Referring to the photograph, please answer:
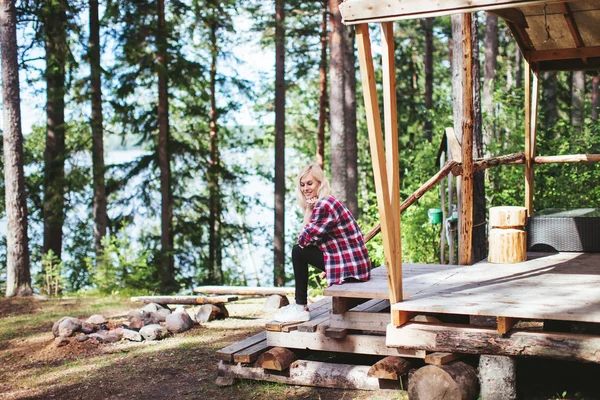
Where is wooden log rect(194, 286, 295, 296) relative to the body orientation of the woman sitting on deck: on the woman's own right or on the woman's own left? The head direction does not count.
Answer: on the woman's own right

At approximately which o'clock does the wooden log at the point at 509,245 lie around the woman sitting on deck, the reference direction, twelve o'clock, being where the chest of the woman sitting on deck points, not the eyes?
The wooden log is roughly at 5 o'clock from the woman sitting on deck.

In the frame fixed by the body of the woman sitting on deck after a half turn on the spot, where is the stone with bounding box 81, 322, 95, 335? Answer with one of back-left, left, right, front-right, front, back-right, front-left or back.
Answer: back-left

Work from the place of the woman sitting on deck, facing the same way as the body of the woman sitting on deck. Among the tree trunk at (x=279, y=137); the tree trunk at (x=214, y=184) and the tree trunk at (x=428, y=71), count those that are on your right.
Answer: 3

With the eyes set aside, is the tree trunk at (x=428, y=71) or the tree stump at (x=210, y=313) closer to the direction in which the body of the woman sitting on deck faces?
the tree stump

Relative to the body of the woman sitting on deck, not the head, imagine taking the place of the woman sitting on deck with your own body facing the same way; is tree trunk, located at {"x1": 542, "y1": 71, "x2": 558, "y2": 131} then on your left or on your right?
on your right

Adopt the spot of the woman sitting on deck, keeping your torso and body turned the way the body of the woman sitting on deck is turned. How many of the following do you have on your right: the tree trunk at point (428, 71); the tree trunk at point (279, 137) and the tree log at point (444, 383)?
2

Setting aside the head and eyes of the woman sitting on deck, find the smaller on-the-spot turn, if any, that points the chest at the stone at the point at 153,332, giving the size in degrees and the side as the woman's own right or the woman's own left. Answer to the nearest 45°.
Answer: approximately 45° to the woman's own right

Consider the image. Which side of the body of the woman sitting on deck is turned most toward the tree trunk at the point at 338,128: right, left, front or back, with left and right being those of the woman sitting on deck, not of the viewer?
right

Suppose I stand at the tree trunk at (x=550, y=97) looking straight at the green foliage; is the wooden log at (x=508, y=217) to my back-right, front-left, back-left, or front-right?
front-left

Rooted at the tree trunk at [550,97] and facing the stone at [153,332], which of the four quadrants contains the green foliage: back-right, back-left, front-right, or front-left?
front-right

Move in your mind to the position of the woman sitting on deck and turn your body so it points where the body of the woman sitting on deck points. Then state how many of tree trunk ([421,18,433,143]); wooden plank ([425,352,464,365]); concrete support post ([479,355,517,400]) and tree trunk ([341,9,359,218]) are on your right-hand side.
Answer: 2

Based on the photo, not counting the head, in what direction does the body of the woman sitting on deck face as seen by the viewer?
to the viewer's left

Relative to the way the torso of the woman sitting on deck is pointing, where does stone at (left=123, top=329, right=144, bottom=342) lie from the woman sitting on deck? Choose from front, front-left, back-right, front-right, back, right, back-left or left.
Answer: front-right
